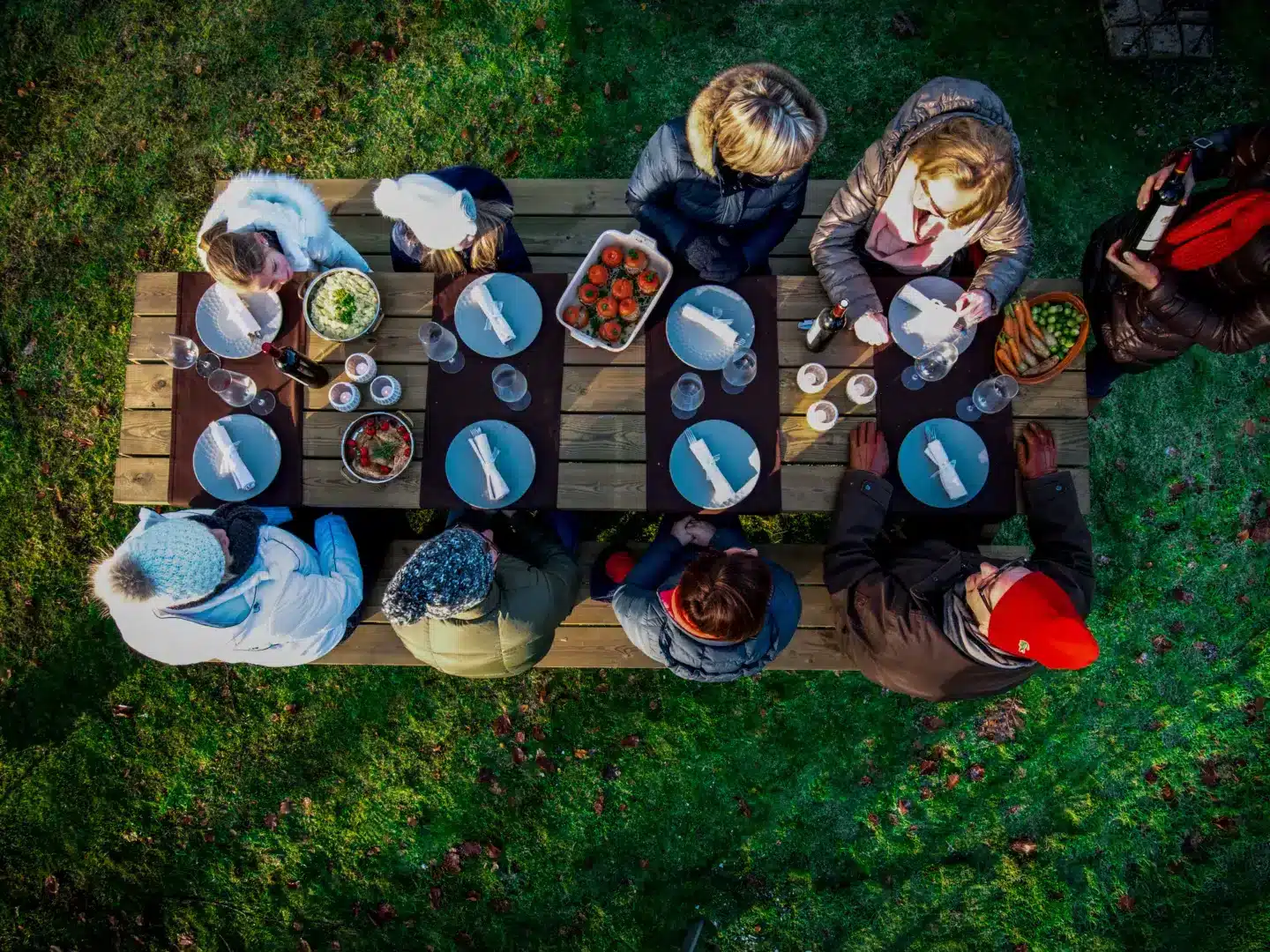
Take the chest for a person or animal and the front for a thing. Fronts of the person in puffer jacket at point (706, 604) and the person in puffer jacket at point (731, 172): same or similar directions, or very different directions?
very different directions

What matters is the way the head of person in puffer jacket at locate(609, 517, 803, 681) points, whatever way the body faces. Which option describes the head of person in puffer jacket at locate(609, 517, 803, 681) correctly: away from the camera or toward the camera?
away from the camera

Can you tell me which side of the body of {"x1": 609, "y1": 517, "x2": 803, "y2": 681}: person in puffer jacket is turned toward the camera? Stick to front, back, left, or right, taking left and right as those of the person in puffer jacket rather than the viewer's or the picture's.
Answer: back

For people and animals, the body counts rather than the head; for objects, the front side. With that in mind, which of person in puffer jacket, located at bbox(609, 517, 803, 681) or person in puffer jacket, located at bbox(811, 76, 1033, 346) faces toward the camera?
person in puffer jacket, located at bbox(811, 76, 1033, 346)

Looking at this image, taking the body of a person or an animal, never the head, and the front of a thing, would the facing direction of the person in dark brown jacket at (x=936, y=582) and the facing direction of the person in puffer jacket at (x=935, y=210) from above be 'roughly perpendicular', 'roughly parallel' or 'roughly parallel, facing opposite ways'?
roughly parallel, facing opposite ways

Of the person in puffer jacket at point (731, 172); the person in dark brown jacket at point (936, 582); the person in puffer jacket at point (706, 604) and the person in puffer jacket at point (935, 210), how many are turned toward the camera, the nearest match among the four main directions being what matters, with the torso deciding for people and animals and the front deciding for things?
2

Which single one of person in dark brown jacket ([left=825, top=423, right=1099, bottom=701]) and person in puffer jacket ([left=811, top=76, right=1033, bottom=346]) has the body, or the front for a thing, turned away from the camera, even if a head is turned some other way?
the person in dark brown jacket

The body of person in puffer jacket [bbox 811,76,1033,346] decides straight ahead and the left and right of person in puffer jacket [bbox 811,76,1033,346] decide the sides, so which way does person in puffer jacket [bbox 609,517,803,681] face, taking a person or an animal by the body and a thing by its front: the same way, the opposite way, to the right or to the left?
the opposite way

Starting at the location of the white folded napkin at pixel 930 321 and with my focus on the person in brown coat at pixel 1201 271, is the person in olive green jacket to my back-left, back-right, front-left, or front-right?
back-right

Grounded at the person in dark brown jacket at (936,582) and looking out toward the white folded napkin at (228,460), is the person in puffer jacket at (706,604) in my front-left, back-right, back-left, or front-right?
front-left

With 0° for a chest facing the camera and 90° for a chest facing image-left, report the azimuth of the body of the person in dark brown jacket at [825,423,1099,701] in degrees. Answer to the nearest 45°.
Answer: approximately 180°

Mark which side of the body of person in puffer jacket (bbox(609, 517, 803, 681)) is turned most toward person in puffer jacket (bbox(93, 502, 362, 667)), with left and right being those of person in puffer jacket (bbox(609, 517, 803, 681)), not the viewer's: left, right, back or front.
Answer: left

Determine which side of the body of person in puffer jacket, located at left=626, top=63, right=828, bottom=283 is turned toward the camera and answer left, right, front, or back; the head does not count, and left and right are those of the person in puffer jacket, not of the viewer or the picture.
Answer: front
